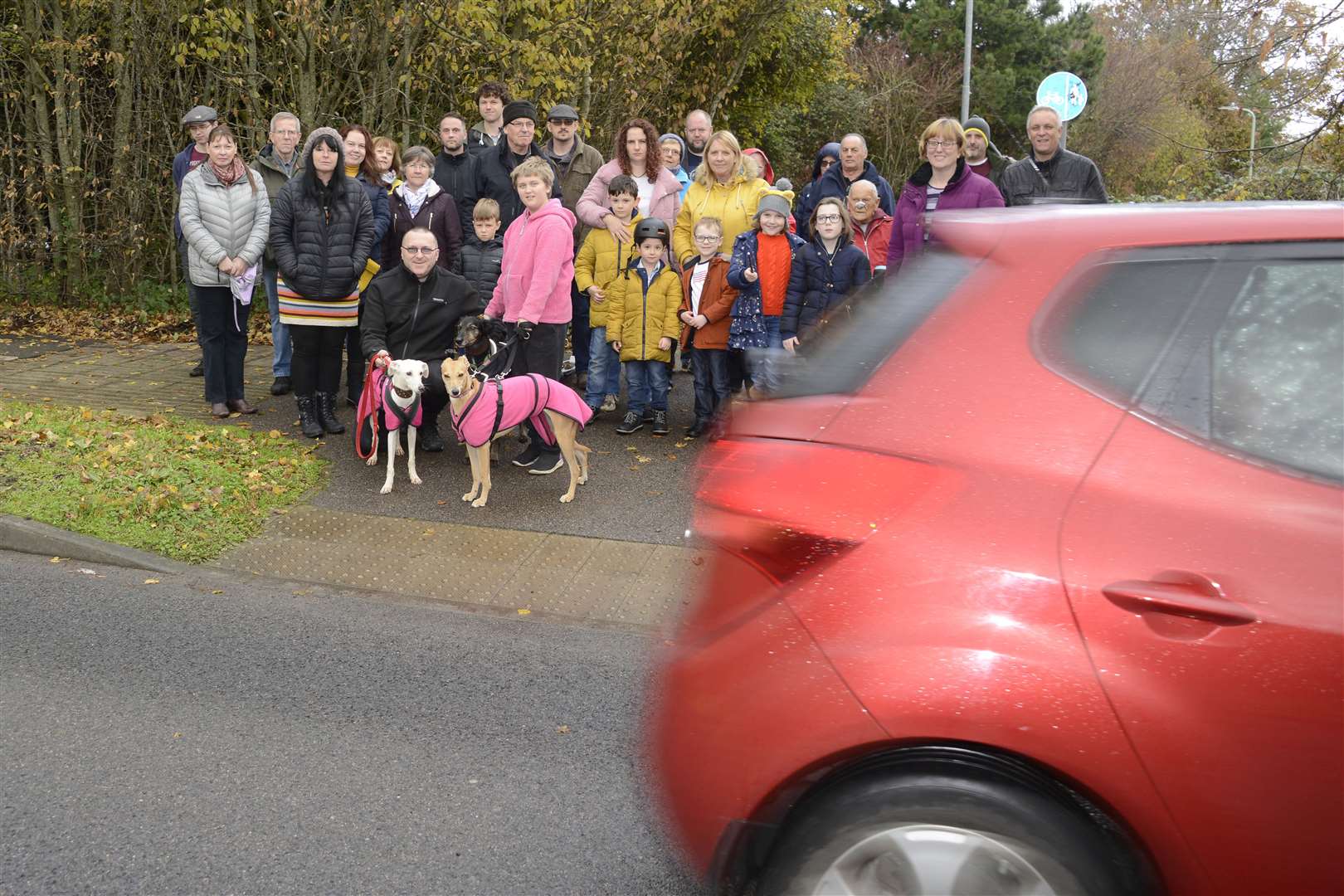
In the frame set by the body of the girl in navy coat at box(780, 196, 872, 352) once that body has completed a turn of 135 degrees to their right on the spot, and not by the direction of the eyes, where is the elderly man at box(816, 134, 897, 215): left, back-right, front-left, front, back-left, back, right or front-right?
front-right

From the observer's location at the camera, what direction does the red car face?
facing to the right of the viewer

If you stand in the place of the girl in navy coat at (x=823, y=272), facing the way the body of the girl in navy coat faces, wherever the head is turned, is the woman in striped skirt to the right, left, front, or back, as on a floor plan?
right

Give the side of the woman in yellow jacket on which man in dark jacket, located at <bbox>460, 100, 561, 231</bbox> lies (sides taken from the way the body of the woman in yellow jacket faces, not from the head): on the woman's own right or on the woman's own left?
on the woman's own right

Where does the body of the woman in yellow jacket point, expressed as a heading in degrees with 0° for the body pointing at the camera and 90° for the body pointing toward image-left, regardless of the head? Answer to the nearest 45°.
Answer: approximately 0°
